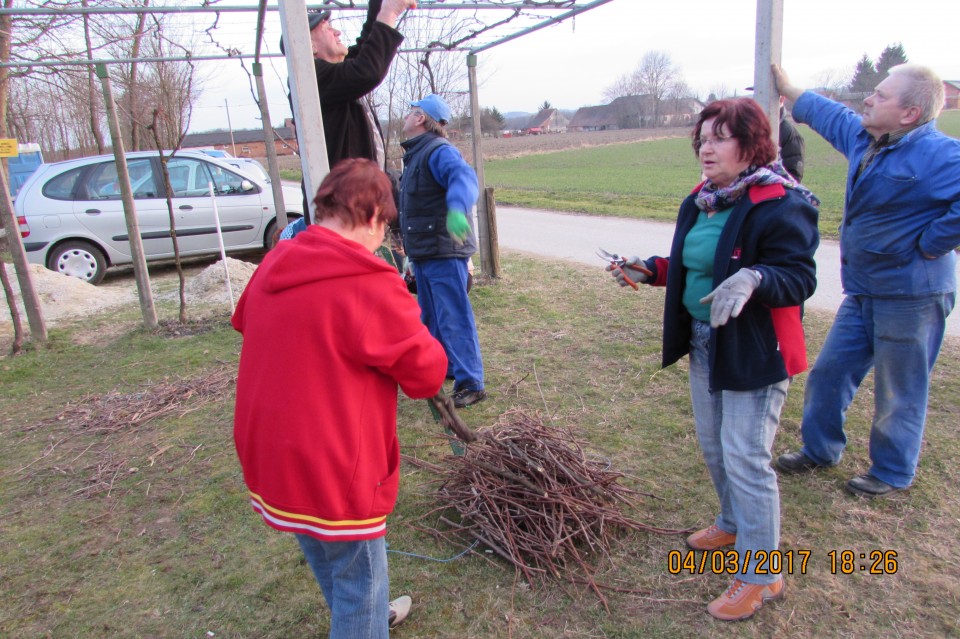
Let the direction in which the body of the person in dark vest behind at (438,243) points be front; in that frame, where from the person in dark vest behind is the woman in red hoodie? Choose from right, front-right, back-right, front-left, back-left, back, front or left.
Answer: left

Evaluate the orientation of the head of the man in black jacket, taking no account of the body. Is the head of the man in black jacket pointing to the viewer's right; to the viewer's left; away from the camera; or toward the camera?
to the viewer's right

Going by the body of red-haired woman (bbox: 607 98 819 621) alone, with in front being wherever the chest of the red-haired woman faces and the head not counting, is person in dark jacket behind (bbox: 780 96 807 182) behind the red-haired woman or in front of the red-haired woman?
behind

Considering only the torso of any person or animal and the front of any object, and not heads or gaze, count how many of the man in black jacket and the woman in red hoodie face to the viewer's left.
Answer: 0

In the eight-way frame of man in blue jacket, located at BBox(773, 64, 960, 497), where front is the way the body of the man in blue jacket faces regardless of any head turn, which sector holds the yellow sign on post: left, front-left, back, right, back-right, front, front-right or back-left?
front-right

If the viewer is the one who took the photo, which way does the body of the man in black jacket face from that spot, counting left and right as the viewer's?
facing to the right of the viewer

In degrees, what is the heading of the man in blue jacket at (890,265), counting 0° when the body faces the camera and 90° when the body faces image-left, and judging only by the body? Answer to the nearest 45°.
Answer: approximately 45°

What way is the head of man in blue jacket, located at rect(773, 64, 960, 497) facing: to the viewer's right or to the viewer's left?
to the viewer's left

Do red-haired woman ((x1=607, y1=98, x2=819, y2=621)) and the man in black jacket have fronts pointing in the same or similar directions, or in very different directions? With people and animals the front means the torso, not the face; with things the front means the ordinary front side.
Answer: very different directions

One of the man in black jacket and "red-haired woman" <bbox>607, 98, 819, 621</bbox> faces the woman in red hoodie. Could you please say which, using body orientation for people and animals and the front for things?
the red-haired woman
